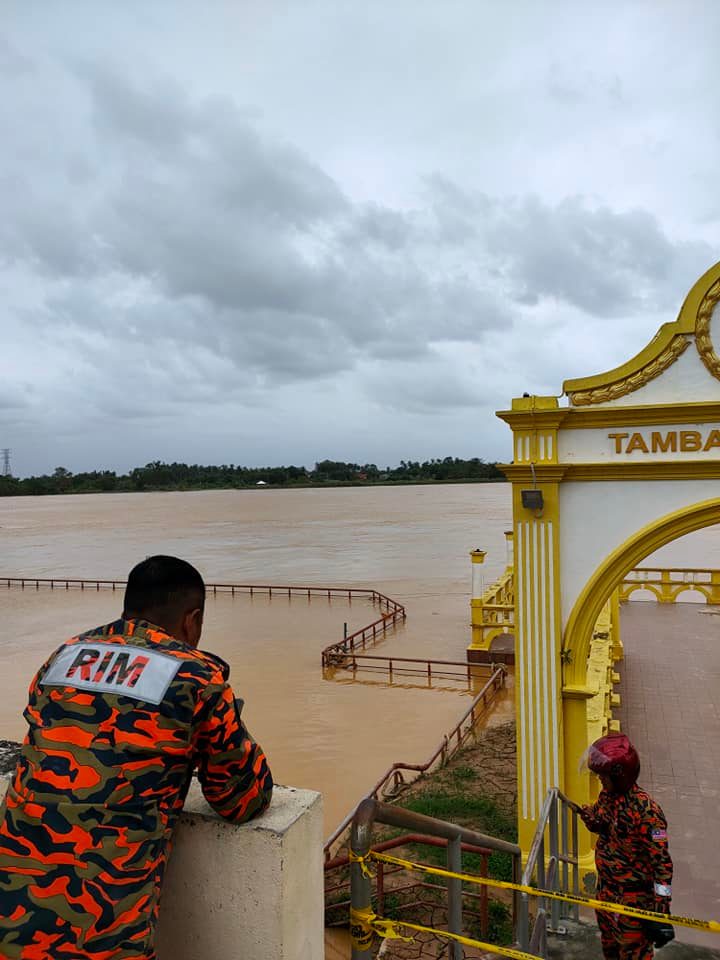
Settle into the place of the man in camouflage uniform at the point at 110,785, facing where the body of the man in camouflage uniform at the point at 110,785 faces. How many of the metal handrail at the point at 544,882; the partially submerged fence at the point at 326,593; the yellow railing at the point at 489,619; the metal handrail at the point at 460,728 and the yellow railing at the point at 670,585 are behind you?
0

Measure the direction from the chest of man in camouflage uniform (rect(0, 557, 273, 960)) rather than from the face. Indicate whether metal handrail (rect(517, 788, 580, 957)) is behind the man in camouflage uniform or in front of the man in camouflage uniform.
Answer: in front

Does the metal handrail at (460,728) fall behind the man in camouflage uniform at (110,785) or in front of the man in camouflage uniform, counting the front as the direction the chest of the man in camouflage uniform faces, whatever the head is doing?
in front

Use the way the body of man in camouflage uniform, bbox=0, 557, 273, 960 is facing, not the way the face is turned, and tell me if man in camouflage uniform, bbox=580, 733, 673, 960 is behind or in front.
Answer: in front

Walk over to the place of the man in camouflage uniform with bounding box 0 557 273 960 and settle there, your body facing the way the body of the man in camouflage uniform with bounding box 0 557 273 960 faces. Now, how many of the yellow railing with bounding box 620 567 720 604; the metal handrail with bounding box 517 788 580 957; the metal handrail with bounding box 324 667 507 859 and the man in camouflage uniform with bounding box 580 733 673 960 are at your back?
0

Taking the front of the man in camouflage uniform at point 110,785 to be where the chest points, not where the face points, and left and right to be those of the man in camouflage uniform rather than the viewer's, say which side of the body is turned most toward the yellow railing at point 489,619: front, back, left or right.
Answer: front

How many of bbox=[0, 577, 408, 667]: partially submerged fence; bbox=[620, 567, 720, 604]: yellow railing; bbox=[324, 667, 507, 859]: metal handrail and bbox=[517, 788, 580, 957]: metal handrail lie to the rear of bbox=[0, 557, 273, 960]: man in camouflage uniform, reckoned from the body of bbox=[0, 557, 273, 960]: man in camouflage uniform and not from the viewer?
0

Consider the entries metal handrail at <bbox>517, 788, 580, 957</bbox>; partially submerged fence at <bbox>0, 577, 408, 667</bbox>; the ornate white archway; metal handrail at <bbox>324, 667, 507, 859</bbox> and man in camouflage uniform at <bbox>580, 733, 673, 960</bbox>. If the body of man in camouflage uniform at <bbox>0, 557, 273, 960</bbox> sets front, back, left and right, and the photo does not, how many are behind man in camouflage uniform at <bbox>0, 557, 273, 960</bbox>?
0

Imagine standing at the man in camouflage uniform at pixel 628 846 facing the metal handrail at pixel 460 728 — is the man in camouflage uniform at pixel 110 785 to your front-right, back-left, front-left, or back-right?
back-left

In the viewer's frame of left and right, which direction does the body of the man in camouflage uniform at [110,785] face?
facing away from the viewer and to the right of the viewer

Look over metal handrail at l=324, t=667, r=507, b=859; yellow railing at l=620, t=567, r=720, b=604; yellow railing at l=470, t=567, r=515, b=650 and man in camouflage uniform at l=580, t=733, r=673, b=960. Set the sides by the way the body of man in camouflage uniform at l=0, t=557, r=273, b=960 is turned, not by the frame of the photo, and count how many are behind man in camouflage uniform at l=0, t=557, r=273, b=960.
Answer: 0

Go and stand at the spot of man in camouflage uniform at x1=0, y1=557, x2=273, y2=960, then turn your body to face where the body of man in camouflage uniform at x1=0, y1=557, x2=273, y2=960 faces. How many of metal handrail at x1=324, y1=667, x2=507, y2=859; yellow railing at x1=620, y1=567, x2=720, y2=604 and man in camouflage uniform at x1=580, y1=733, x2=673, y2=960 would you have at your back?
0

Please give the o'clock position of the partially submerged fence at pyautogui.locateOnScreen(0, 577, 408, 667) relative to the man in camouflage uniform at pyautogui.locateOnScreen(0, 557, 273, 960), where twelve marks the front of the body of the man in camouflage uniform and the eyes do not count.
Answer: The partially submerged fence is roughly at 11 o'clock from the man in camouflage uniform.

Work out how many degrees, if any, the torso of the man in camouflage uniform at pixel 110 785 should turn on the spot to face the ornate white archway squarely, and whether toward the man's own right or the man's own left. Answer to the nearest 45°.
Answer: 0° — they already face it
